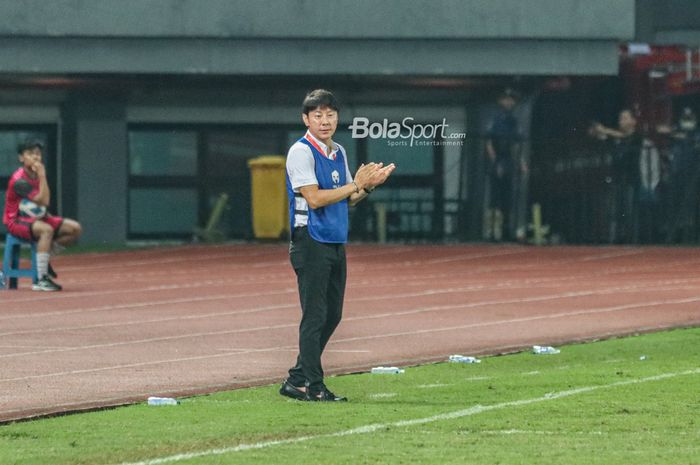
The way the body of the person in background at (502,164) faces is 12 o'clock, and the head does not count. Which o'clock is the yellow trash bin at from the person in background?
The yellow trash bin is roughly at 4 o'clock from the person in background.

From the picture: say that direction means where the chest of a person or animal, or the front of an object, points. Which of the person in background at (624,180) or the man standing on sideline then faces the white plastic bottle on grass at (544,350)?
the person in background

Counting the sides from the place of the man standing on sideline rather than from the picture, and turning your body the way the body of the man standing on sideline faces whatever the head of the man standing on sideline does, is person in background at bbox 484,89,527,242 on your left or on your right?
on your left

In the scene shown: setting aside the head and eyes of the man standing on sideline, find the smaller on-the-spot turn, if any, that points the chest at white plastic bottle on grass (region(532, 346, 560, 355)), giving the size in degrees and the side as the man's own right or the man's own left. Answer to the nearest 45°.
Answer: approximately 90° to the man's own left

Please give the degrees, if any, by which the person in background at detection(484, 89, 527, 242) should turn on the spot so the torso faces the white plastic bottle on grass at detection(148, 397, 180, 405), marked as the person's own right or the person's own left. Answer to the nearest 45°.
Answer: approximately 45° to the person's own right

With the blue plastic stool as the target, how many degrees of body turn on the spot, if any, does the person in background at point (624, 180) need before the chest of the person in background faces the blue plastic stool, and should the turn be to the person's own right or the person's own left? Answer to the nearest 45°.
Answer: approximately 45° to the person's own right

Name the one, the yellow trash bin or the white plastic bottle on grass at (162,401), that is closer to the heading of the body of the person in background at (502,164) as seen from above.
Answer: the white plastic bottle on grass

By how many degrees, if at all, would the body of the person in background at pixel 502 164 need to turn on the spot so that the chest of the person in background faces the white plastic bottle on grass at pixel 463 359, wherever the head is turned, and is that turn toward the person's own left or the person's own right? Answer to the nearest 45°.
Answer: approximately 45° to the person's own right

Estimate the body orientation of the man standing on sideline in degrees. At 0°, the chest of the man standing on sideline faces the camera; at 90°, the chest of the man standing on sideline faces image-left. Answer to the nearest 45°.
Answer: approximately 315°

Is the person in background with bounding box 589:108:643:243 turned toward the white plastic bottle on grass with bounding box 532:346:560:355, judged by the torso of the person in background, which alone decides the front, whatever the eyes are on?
yes
